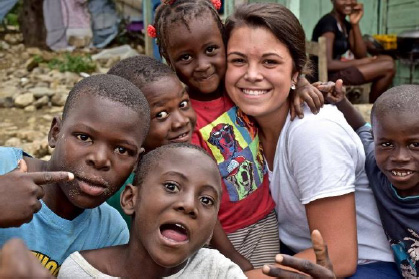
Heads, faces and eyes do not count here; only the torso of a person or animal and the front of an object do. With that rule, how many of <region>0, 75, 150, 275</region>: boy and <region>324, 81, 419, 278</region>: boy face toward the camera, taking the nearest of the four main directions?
2

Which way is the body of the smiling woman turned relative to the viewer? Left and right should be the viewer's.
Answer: facing the viewer and to the left of the viewer

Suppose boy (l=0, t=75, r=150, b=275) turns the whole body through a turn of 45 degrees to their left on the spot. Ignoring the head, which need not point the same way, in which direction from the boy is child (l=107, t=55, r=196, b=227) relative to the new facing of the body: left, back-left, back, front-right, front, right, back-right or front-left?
left

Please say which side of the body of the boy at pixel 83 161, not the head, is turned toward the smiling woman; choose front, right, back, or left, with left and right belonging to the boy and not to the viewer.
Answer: left

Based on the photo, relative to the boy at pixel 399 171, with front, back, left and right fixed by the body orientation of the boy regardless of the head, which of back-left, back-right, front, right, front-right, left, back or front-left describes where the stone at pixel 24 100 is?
back-right

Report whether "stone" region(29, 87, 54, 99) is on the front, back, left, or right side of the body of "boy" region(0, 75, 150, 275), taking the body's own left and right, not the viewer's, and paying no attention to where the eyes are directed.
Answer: back

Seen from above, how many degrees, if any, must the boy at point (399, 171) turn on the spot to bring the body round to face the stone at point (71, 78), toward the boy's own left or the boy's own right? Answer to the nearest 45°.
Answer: approximately 135° to the boy's own right

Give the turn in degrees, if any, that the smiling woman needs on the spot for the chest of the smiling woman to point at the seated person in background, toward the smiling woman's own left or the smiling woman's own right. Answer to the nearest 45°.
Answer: approximately 135° to the smiling woman's own right

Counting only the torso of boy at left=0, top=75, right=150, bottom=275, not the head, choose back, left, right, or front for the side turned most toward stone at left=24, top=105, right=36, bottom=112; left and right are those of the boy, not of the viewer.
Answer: back

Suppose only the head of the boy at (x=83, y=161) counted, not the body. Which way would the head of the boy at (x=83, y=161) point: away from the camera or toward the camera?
toward the camera

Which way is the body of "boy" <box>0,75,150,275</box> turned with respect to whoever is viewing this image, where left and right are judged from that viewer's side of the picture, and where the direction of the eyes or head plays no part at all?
facing the viewer

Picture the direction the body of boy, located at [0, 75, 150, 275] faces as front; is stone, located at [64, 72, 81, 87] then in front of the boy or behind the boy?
behind

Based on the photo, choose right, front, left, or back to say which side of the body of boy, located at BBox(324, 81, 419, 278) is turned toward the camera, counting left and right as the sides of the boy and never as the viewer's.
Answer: front

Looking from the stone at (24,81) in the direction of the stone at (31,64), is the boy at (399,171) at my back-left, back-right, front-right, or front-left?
back-right

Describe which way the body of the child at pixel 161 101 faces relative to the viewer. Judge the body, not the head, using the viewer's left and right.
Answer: facing the viewer and to the right of the viewer
